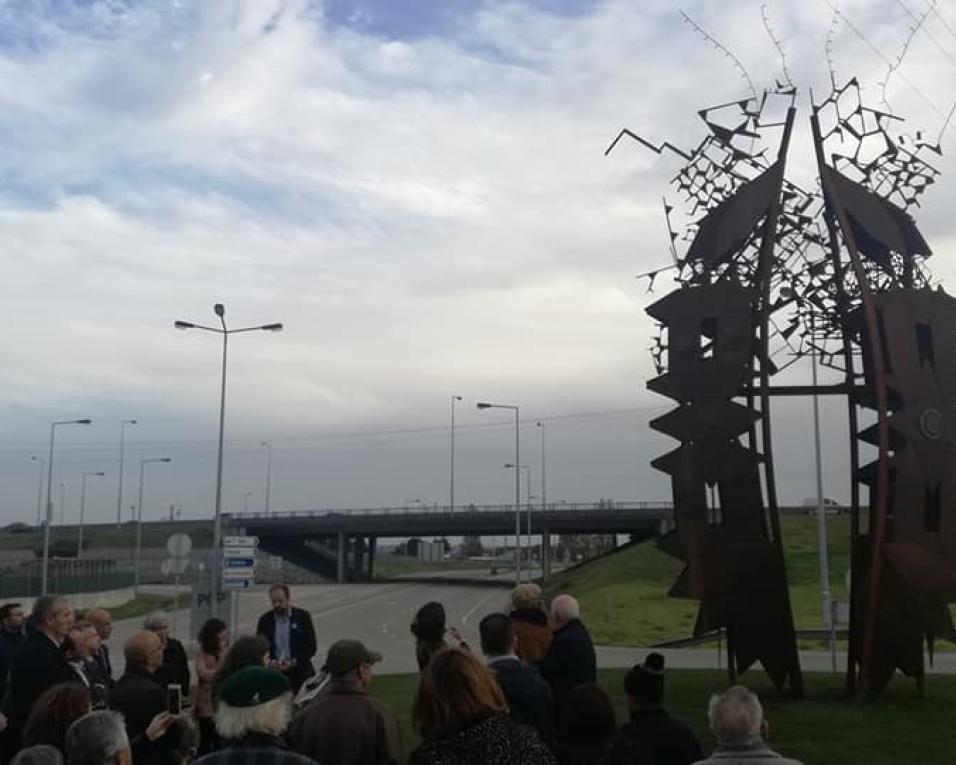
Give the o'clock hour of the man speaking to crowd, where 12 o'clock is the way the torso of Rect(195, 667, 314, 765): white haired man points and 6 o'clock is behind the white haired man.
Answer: The man speaking to crowd is roughly at 12 o'clock from the white haired man.

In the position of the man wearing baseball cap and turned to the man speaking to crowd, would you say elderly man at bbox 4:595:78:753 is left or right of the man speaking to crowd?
left

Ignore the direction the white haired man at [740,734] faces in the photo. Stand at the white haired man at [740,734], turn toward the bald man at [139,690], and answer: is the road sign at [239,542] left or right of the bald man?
right

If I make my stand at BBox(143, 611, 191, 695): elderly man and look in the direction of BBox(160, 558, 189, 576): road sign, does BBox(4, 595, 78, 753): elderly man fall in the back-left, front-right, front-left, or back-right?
back-left

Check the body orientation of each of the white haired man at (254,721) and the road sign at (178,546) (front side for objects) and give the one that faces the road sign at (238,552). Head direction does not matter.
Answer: the white haired man

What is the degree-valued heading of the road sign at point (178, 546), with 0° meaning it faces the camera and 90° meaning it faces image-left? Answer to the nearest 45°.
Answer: approximately 180°

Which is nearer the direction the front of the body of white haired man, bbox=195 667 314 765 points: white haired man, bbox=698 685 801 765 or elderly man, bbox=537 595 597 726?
the elderly man

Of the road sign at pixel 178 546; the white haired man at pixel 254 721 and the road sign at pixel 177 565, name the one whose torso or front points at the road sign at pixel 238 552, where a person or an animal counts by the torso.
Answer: the white haired man

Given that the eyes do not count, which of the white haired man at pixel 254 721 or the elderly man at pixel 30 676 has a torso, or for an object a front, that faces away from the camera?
the white haired man

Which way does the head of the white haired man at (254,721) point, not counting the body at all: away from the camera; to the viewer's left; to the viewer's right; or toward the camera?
away from the camera

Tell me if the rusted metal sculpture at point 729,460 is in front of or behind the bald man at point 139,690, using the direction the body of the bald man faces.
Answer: in front

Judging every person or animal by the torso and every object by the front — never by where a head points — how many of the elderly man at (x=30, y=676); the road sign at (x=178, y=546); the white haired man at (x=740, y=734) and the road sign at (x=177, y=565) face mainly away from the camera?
3

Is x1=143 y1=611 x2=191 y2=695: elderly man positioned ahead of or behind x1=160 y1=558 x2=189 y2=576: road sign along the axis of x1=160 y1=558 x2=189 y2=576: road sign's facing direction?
behind

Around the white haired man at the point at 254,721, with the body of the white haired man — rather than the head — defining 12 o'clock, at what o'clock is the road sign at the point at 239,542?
The road sign is roughly at 12 o'clock from the white haired man.

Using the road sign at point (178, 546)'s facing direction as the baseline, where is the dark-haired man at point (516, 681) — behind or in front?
behind

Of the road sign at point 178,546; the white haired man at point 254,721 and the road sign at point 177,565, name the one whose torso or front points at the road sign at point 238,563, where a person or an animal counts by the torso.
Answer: the white haired man

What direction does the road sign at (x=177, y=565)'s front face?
away from the camera

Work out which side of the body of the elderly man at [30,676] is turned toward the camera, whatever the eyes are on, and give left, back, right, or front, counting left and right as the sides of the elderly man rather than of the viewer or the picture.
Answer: right

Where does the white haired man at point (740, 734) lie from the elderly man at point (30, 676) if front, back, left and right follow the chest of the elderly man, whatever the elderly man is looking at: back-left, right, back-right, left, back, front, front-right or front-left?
front-right

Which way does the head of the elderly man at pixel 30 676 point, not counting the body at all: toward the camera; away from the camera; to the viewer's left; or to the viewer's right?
to the viewer's right

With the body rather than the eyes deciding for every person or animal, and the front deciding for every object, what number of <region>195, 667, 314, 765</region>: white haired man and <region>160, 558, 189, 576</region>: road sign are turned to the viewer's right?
0
